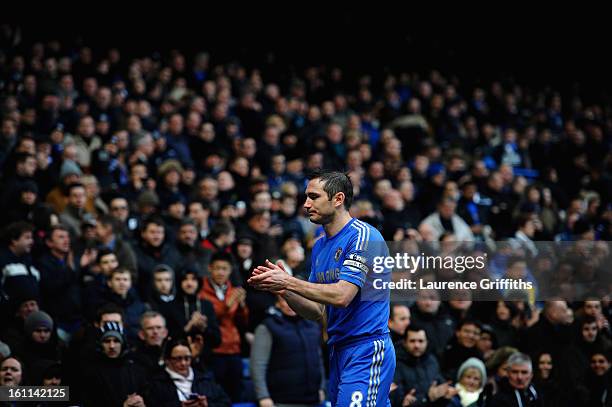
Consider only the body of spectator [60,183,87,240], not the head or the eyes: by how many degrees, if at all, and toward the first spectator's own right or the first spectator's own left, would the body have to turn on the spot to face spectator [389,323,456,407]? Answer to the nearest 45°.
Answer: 0° — they already face them

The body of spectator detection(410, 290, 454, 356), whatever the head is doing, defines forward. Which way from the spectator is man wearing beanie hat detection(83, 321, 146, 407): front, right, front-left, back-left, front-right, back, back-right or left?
front-right

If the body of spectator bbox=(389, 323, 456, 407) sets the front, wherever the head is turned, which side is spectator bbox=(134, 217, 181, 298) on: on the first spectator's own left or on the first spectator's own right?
on the first spectator's own right

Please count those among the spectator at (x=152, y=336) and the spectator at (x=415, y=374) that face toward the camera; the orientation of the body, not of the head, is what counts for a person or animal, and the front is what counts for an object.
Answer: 2

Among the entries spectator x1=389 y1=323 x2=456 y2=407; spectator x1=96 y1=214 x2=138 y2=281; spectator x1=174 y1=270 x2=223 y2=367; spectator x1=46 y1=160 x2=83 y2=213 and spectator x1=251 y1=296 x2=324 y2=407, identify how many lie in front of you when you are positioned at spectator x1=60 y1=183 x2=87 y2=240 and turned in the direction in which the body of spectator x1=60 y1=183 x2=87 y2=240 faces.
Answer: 4

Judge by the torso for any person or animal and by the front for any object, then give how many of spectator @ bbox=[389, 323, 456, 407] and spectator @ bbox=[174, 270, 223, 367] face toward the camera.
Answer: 2

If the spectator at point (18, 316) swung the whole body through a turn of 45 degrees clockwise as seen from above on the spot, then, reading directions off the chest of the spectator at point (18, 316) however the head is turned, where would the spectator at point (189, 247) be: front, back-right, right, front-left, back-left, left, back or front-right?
back-left

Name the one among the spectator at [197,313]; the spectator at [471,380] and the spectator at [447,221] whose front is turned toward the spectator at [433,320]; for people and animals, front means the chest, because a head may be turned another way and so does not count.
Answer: the spectator at [447,221]

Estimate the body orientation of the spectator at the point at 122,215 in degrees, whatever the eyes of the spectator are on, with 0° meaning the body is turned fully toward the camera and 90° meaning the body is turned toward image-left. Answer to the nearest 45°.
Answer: approximately 0°

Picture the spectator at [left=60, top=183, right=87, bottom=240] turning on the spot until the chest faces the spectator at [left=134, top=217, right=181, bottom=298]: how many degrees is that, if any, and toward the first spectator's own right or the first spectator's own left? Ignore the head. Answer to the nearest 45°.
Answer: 0° — they already face them

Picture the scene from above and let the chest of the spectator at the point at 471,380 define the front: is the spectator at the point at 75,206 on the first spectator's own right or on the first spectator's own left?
on the first spectator's own right
